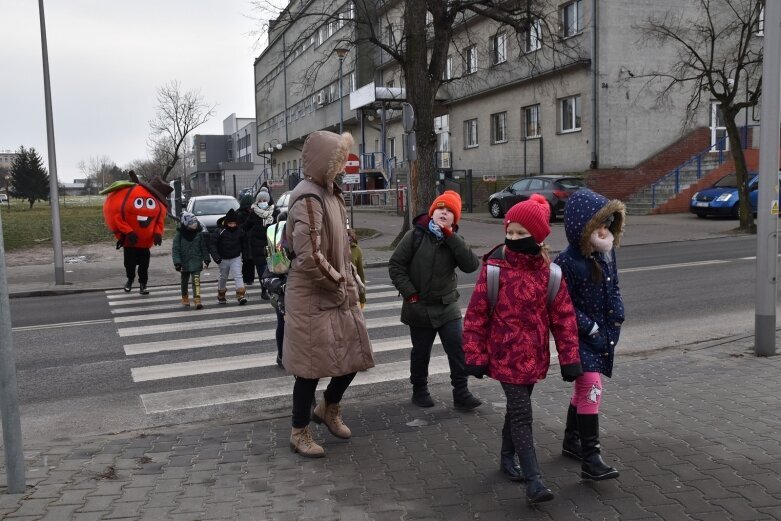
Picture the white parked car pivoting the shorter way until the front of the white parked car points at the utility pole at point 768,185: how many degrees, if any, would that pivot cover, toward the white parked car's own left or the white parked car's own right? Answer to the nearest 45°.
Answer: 0° — it already faces it

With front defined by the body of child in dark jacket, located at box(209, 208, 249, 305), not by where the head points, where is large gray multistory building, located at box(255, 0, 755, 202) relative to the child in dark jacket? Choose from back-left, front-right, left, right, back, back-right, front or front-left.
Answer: back-left

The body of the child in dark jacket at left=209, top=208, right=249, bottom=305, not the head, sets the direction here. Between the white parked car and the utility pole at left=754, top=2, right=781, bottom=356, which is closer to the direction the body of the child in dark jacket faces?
the utility pole

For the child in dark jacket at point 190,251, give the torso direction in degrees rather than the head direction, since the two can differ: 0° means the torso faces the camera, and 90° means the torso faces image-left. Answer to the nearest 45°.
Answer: approximately 0°

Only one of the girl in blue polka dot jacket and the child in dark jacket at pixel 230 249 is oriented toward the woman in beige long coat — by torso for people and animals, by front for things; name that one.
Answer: the child in dark jacket

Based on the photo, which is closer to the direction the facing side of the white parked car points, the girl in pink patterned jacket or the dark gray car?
the girl in pink patterned jacket

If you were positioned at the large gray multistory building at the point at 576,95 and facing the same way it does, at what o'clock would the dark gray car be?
The dark gray car is roughly at 11 o'clock from the large gray multistory building.

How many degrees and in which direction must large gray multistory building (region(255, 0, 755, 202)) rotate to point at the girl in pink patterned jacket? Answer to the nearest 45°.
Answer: approximately 45° to its left

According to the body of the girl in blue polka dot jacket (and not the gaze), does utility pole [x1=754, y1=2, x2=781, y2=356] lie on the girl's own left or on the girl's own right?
on the girl's own left

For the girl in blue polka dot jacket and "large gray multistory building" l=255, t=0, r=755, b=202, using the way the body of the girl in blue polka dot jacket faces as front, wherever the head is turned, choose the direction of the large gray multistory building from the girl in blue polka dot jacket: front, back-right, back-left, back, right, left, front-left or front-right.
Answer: back-left

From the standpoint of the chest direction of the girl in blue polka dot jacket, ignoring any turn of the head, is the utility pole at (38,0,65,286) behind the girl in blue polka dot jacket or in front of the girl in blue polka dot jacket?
behind

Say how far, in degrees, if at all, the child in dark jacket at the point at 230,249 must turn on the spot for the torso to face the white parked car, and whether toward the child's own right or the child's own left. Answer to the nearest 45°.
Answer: approximately 180°

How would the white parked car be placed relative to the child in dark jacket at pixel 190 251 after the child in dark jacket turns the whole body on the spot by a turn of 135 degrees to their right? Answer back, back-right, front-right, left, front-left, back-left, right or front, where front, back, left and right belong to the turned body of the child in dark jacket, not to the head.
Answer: front-right
